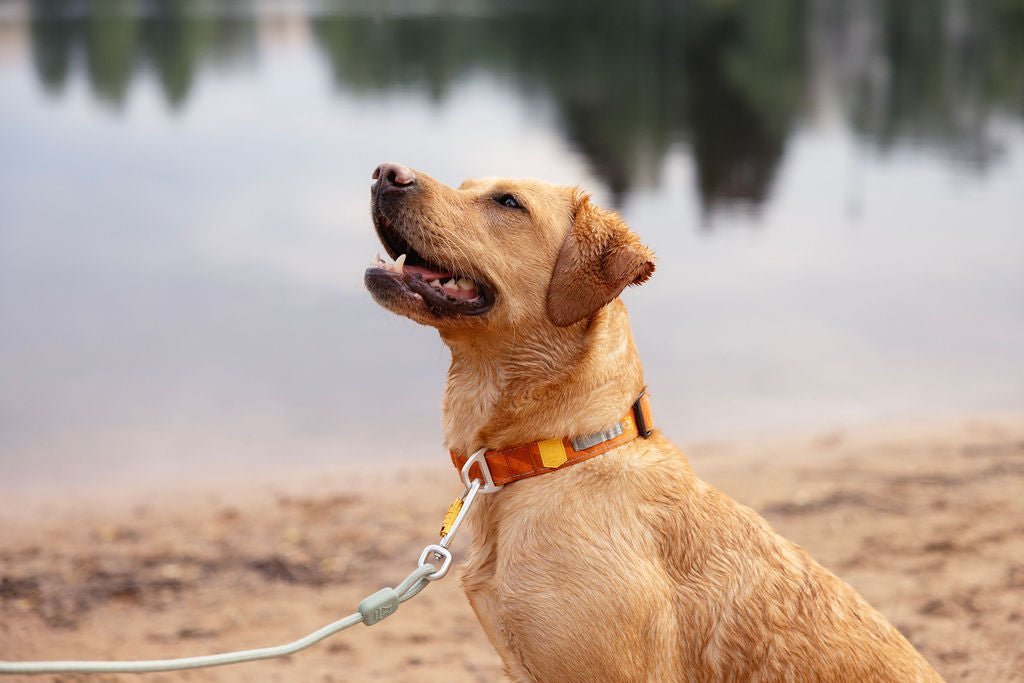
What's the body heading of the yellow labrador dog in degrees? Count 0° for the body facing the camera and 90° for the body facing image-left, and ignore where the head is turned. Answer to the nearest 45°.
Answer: approximately 90°
